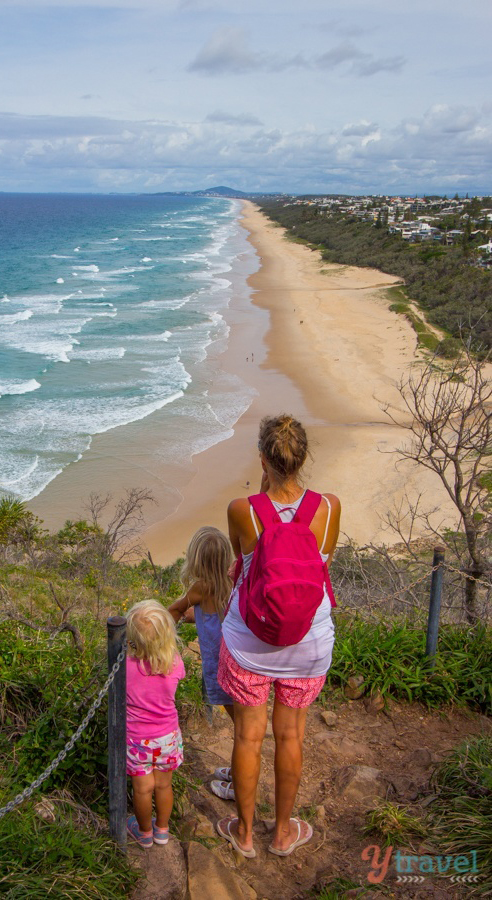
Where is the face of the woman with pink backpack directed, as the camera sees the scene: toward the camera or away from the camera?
away from the camera

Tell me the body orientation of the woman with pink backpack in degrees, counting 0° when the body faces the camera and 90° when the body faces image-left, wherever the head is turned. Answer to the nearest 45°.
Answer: approximately 180°

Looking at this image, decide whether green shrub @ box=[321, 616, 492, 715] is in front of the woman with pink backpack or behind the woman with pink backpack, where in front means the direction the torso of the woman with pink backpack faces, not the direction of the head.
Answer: in front
